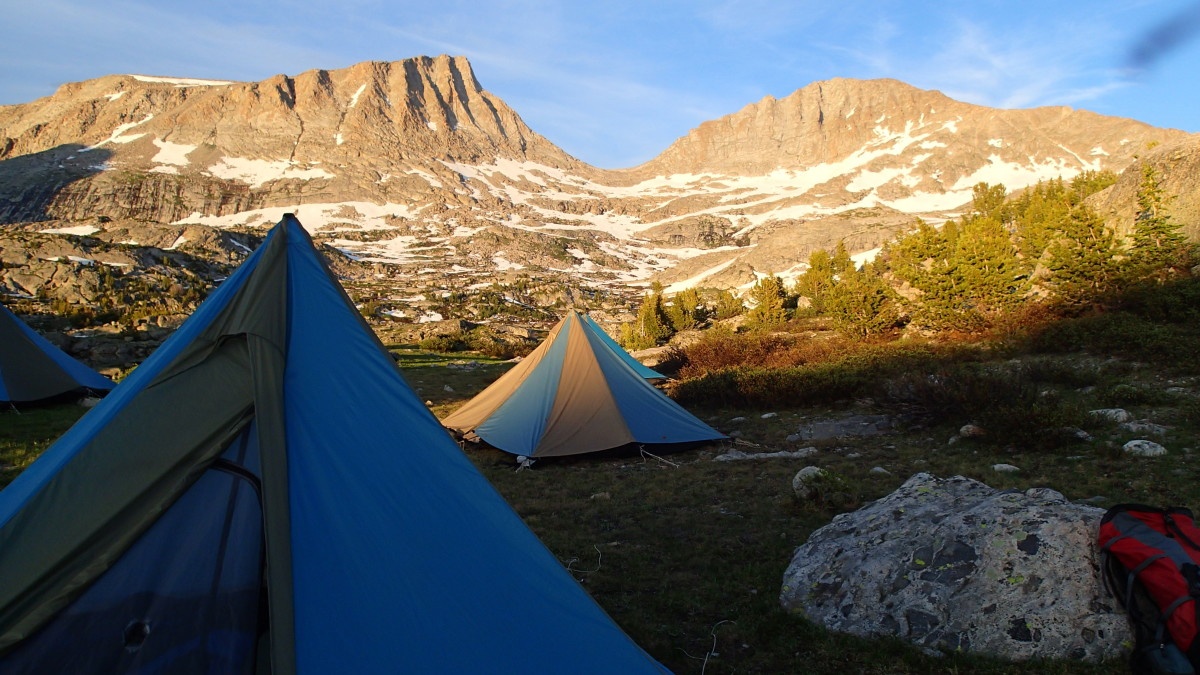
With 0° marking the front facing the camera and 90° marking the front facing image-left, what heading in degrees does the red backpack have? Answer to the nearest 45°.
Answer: approximately 315°

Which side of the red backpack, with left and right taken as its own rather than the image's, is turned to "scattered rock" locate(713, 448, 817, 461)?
back

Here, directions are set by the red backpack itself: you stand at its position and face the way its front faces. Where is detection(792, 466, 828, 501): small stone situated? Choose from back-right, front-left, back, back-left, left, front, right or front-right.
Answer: back

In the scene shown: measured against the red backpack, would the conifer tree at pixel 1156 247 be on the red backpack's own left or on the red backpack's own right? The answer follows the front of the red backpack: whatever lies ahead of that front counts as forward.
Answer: on the red backpack's own left

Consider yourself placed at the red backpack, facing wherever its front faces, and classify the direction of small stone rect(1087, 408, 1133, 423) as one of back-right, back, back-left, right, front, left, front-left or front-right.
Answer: back-left

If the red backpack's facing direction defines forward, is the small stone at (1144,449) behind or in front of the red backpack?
behind

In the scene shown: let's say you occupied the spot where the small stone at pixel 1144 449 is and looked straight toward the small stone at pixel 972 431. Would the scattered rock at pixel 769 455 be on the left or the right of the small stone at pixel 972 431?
left

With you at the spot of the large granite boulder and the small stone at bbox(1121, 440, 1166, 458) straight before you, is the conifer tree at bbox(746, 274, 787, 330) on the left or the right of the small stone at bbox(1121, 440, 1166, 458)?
left
